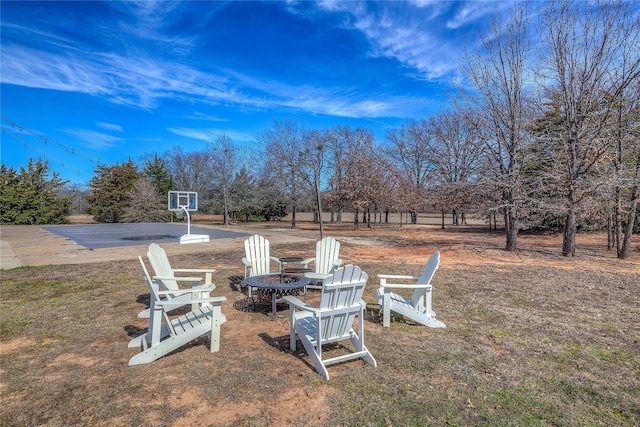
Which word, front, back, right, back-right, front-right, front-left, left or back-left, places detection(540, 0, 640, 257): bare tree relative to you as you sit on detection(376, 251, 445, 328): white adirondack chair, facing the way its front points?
back-right

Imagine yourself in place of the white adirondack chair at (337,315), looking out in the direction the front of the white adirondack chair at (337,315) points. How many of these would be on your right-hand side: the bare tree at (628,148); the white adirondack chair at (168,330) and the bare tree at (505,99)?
2

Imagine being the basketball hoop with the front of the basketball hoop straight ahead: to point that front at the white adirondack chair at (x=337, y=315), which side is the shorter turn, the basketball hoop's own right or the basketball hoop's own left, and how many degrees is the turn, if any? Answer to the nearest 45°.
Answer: approximately 135° to the basketball hoop's own left

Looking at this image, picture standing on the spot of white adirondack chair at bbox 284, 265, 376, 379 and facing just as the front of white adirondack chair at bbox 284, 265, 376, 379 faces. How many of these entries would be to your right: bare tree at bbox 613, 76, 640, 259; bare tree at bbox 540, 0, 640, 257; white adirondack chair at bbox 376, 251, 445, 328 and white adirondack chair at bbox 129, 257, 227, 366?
3

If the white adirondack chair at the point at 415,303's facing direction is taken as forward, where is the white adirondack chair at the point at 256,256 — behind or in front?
in front

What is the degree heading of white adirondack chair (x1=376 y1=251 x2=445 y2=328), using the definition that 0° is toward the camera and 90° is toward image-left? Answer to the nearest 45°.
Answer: approximately 90°

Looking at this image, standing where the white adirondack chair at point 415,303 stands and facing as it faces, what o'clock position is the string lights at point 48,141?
The string lights is roughly at 1 o'clock from the white adirondack chair.

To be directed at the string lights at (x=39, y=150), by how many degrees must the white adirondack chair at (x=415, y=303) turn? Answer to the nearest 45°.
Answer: approximately 45° to its right

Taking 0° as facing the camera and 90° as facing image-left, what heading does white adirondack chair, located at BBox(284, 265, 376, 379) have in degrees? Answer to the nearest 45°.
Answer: approximately 135°

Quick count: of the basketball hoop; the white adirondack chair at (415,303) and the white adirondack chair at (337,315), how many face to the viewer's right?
0

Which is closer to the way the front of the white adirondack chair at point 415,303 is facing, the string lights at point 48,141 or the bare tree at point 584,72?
the string lights

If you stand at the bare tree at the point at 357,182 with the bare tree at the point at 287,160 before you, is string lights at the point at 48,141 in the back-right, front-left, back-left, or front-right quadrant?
front-left

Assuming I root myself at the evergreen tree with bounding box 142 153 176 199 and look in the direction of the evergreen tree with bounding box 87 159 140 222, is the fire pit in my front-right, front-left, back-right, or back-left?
front-left

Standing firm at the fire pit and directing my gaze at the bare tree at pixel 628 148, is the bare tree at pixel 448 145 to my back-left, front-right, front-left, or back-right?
front-left

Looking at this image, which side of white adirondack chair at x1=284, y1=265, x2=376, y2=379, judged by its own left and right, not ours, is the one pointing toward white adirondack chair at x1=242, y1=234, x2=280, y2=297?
front

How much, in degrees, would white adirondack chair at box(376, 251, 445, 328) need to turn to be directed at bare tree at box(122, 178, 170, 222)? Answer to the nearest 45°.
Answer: approximately 45° to its right

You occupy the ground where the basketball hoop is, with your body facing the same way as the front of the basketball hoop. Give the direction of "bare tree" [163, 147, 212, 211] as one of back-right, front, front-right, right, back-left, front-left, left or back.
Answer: front-right

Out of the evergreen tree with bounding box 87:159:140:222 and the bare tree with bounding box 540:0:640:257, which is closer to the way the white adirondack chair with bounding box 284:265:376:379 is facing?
the evergreen tree

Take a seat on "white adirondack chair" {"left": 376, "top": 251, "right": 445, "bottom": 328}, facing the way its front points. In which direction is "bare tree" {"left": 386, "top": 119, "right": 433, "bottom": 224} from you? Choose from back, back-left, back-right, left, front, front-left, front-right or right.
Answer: right

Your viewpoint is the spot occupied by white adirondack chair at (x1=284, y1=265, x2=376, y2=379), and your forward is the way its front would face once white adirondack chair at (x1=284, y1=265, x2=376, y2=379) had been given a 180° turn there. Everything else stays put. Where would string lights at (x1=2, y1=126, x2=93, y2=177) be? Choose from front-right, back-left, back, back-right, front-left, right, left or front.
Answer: back

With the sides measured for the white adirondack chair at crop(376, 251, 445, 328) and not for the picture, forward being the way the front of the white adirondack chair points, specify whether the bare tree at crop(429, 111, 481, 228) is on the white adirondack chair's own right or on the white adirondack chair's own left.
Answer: on the white adirondack chair's own right
